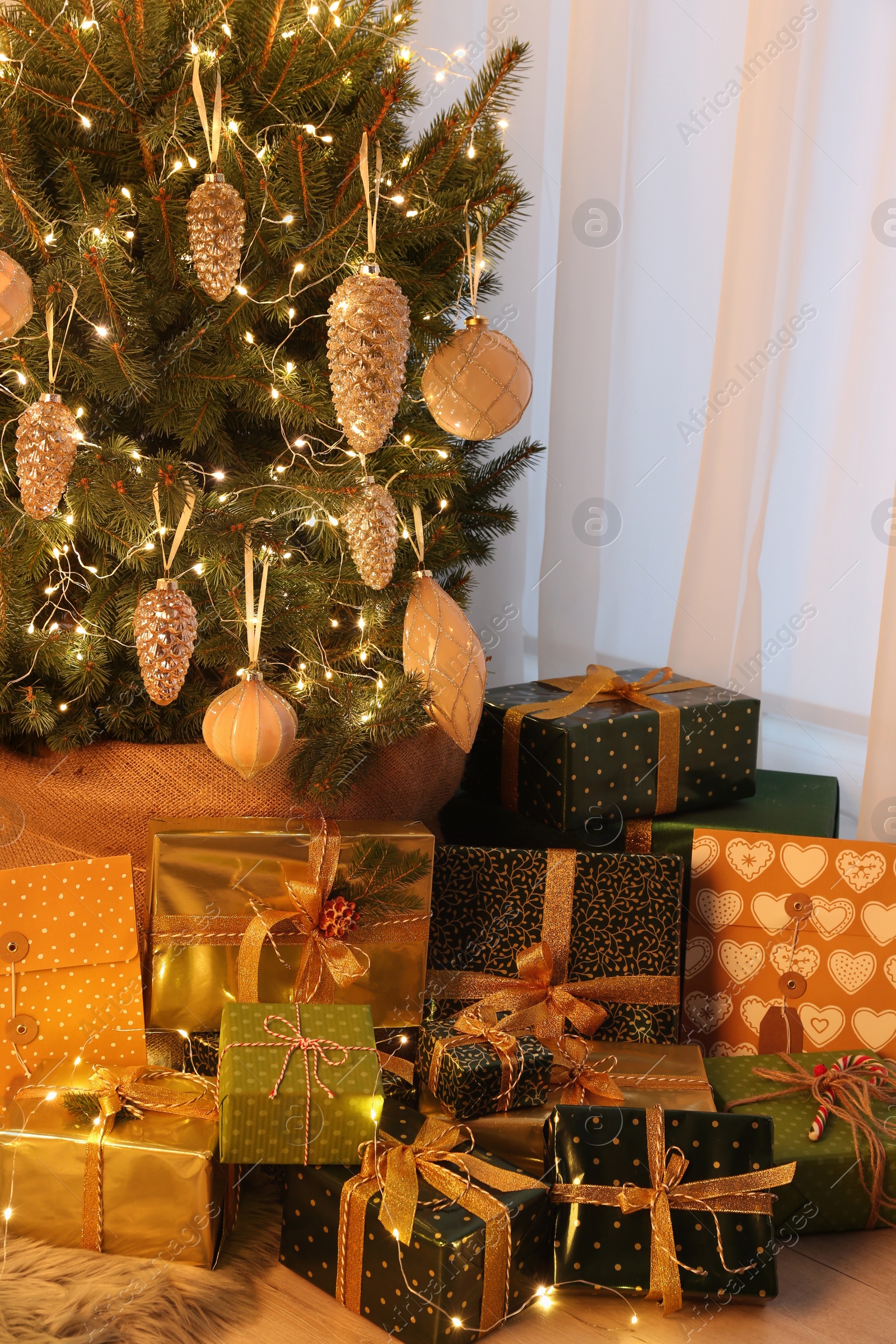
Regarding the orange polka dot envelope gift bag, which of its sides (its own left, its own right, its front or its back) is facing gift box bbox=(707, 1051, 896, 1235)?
left

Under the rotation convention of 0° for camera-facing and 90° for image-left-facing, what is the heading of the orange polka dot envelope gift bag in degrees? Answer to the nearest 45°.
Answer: approximately 0°

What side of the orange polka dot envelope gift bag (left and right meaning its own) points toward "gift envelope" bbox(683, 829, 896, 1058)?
left
